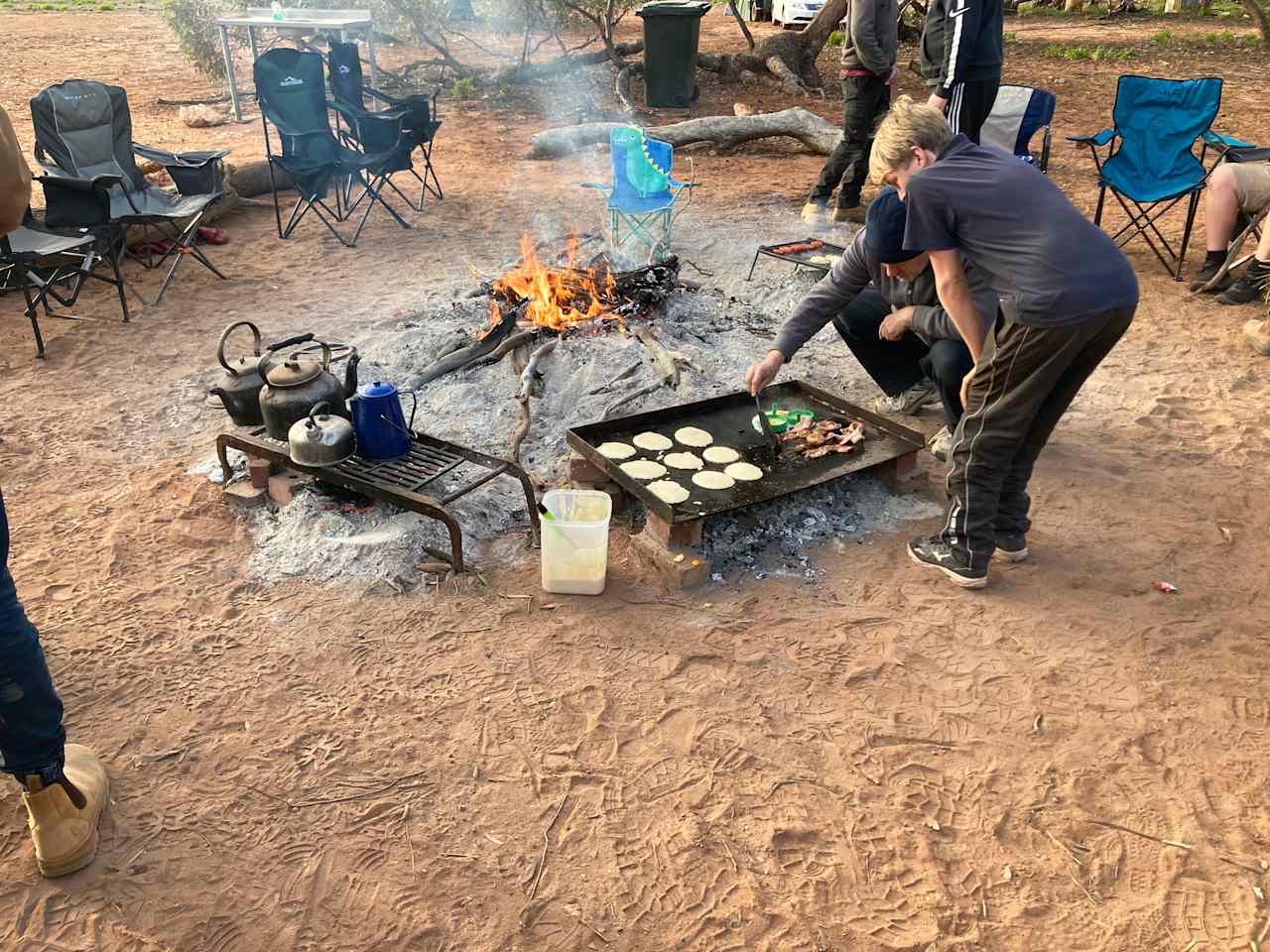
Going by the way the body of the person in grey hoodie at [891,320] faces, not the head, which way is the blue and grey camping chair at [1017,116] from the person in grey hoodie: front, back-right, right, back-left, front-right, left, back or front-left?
back-right

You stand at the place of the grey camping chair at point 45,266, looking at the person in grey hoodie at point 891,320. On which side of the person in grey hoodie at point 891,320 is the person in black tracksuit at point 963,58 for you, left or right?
left

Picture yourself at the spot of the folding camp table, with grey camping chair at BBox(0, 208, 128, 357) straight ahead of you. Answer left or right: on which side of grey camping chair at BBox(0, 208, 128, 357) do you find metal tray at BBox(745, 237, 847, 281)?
left

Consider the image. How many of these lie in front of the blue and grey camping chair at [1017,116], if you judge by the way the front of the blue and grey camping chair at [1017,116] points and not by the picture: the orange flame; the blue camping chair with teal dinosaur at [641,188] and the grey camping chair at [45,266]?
3

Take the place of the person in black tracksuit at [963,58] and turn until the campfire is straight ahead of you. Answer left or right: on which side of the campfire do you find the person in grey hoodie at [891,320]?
left

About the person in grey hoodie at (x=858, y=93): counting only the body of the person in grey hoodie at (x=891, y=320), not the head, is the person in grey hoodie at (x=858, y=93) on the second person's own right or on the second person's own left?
on the second person's own right

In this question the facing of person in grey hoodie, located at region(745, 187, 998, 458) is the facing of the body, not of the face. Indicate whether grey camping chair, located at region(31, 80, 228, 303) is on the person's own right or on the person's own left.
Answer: on the person's own right

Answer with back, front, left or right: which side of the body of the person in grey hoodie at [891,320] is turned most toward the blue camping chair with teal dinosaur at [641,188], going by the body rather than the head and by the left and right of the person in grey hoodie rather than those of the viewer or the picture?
right

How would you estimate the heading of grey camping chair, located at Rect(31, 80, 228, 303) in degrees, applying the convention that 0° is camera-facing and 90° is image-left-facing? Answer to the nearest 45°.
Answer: approximately 315°

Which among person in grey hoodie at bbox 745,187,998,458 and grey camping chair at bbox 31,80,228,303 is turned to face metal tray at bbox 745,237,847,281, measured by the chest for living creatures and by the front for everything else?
the grey camping chair
